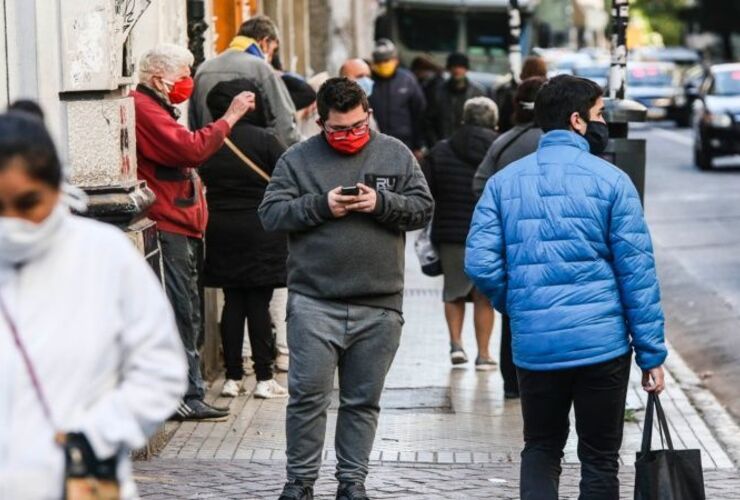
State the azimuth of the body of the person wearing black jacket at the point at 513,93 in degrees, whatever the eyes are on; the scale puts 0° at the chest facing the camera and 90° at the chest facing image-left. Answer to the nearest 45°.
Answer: approximately 180°

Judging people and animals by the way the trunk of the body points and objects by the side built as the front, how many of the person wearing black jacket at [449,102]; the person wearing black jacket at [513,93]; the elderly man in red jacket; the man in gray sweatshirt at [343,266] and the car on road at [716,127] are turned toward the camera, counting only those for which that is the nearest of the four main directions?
3

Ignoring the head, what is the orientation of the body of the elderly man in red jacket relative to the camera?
to the viewer's right

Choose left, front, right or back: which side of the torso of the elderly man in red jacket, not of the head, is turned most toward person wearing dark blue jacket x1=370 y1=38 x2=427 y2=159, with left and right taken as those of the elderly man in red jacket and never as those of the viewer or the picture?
left

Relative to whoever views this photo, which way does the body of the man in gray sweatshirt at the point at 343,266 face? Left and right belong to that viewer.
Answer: facing the viewer

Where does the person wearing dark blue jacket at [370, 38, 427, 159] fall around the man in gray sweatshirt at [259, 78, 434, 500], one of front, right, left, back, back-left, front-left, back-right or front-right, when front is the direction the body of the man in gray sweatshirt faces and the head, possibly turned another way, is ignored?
back

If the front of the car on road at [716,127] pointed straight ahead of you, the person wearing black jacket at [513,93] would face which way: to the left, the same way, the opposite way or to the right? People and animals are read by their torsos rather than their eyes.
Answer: the opposite way

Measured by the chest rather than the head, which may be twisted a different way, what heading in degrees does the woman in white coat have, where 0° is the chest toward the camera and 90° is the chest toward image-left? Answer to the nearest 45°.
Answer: approximately 45°
